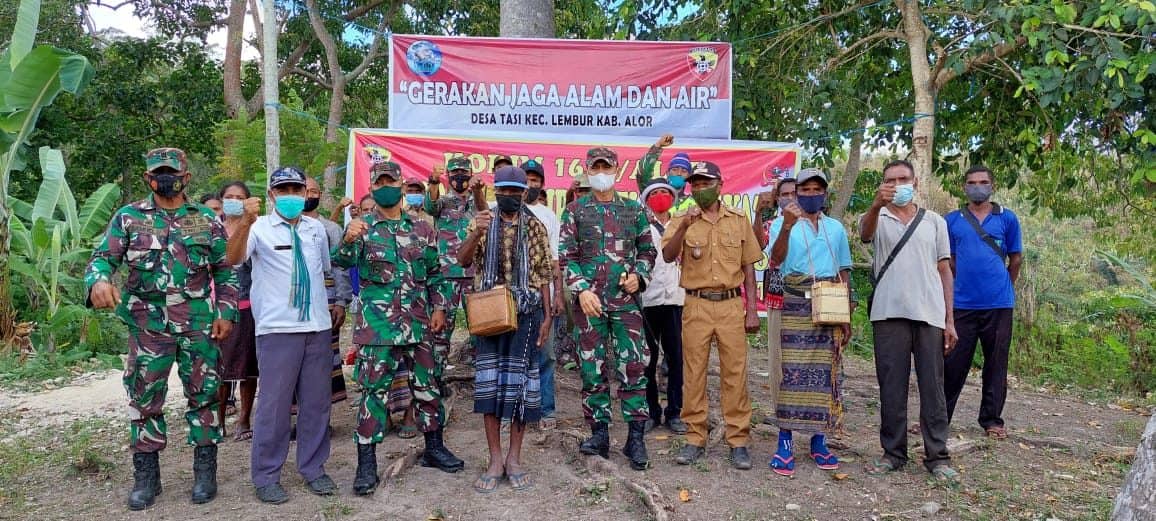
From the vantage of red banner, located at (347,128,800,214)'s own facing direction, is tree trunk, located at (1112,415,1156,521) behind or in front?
in front

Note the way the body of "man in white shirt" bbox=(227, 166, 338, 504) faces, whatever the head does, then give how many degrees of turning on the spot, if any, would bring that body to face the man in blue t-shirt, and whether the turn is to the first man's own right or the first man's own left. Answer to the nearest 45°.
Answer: approximately 90° to the first man's own left

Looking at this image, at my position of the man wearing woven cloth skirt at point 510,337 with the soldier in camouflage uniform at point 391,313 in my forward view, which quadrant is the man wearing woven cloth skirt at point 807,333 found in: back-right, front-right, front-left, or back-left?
back-right

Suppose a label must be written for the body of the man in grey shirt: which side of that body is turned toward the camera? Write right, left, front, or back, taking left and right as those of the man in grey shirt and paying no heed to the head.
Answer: front

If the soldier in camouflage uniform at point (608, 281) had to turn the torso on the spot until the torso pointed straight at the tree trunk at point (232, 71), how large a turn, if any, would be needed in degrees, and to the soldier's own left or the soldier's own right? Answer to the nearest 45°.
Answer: approximately 135° to the soldier's own right

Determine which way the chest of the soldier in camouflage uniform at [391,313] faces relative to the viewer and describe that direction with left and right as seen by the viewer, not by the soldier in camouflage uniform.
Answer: facing the viewer

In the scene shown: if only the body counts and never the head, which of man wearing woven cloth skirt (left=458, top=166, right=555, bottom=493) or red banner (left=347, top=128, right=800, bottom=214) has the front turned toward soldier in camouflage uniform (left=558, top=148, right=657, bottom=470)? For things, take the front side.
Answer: the red banner

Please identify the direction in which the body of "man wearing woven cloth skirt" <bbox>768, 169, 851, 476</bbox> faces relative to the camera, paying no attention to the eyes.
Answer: toward the camera

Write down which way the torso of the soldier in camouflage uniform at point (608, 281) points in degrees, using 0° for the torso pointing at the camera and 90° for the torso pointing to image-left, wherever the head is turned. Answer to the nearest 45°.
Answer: approximately 0°

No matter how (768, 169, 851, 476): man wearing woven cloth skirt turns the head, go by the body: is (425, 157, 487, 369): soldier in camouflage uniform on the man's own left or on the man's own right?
on the man's own right

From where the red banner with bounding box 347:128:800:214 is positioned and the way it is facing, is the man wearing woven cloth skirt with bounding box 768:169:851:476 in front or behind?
in front
